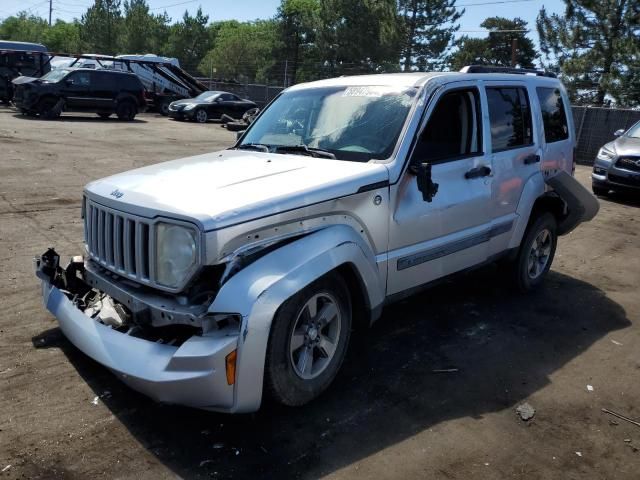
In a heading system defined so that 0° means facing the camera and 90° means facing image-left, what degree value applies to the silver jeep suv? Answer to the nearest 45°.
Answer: approximately 45°

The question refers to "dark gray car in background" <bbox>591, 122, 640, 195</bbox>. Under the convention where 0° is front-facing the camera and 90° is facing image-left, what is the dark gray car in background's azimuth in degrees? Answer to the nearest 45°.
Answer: approximately 45°

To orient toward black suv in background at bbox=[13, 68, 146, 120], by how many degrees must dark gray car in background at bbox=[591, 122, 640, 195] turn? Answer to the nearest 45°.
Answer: approximately 45° to its right

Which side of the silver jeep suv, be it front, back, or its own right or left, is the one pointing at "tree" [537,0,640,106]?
back

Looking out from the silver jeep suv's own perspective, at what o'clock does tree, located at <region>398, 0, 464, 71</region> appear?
The tree is roughly at 5 o'clock from the silver jeep suv.

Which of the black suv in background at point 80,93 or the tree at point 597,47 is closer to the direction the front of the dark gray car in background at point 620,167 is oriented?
the black suv in background

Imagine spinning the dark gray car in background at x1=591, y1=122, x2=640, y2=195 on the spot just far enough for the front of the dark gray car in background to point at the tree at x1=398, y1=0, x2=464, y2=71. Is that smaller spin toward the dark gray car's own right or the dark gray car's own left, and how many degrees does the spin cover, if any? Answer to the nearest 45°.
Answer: approximately 90° to the dark gray car's own right

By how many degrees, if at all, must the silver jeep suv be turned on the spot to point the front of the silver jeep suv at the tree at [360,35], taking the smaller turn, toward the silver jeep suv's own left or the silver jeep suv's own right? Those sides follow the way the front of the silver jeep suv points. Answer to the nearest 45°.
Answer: approximately 135° to the silver jeep suv's own right

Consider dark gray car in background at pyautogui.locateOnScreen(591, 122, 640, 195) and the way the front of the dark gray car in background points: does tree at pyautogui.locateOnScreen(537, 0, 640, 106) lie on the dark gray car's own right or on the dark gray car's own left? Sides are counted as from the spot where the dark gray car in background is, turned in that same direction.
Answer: on the dark gray car's own right

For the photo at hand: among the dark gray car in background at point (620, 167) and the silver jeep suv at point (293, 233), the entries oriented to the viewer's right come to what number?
0
